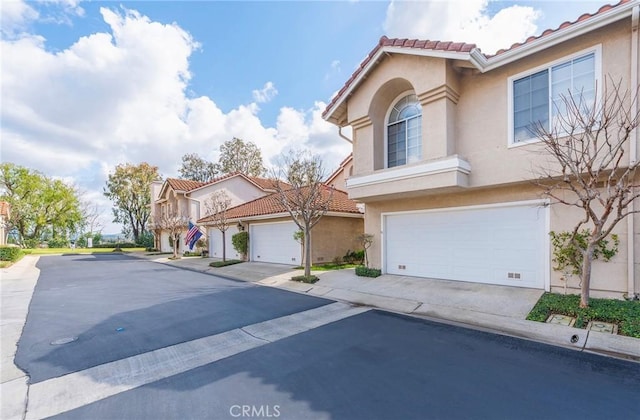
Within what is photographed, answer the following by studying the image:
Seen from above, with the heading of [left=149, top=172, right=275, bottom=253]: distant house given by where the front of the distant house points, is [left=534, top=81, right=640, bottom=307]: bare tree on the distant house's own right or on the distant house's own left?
on the distant house's own left

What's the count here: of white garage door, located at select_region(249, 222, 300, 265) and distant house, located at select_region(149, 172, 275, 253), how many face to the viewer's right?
0

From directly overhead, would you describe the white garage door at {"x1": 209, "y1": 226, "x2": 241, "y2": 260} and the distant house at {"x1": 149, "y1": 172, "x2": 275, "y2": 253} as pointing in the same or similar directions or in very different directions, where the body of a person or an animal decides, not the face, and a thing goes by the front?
same or similar directions

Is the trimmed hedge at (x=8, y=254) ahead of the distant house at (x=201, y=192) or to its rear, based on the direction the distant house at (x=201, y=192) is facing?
ahead

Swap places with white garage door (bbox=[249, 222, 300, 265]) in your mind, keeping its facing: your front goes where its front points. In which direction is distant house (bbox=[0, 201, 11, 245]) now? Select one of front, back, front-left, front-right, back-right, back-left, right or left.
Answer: right

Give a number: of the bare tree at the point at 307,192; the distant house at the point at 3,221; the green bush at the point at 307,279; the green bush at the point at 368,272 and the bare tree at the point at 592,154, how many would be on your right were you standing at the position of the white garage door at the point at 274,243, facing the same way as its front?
1

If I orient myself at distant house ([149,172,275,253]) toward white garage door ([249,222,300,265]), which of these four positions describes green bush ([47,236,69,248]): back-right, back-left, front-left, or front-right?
back-right

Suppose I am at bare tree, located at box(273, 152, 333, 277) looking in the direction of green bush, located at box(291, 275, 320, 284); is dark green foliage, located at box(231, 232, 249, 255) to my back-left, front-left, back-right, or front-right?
back-right

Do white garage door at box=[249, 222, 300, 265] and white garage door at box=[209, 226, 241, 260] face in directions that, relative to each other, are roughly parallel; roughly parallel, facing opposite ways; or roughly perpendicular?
roughly parallel

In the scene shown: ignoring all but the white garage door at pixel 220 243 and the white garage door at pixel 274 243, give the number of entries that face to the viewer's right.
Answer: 0

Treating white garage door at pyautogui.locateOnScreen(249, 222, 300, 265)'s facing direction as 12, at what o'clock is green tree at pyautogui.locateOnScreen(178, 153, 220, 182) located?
The green tree is roughly at 4 o'clock from the white garage door.

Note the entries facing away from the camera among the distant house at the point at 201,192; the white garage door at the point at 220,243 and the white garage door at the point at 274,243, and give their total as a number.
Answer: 0

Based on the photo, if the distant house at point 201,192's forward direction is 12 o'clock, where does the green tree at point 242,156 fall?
The green tree is roughly at 5 o'clock from the distant house.

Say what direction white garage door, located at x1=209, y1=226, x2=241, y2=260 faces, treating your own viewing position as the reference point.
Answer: facing the viewer and to the left of the viewer

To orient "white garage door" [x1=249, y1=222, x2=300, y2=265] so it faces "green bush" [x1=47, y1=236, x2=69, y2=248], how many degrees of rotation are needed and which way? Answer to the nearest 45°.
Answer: approximately 90° to its right
